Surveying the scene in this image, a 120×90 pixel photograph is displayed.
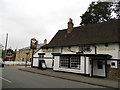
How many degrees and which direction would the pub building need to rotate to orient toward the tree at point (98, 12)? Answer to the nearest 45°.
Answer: approximately 135° to its right

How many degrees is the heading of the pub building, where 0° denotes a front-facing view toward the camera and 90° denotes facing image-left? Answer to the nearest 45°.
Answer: approximately 45°
